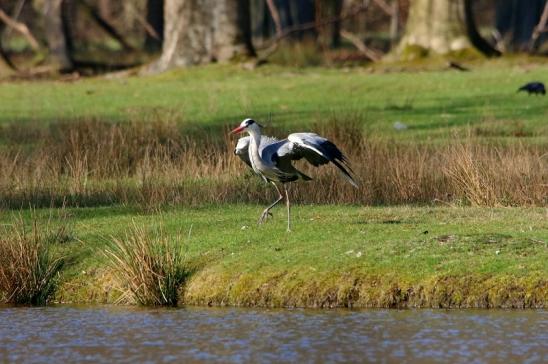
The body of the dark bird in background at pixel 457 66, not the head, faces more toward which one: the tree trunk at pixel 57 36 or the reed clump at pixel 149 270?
the tree trunk

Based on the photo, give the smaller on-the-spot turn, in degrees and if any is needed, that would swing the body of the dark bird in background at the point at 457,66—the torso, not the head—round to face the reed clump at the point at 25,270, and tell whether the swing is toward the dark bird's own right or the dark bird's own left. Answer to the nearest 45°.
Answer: approximately 90° to the dark bird's own left

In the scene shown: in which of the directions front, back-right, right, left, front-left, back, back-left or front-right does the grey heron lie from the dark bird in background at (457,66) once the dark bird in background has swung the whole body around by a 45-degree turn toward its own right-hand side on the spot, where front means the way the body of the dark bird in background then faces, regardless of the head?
back-left

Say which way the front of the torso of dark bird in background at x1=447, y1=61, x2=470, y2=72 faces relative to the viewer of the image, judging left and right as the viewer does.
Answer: facing to the left of the viewer
